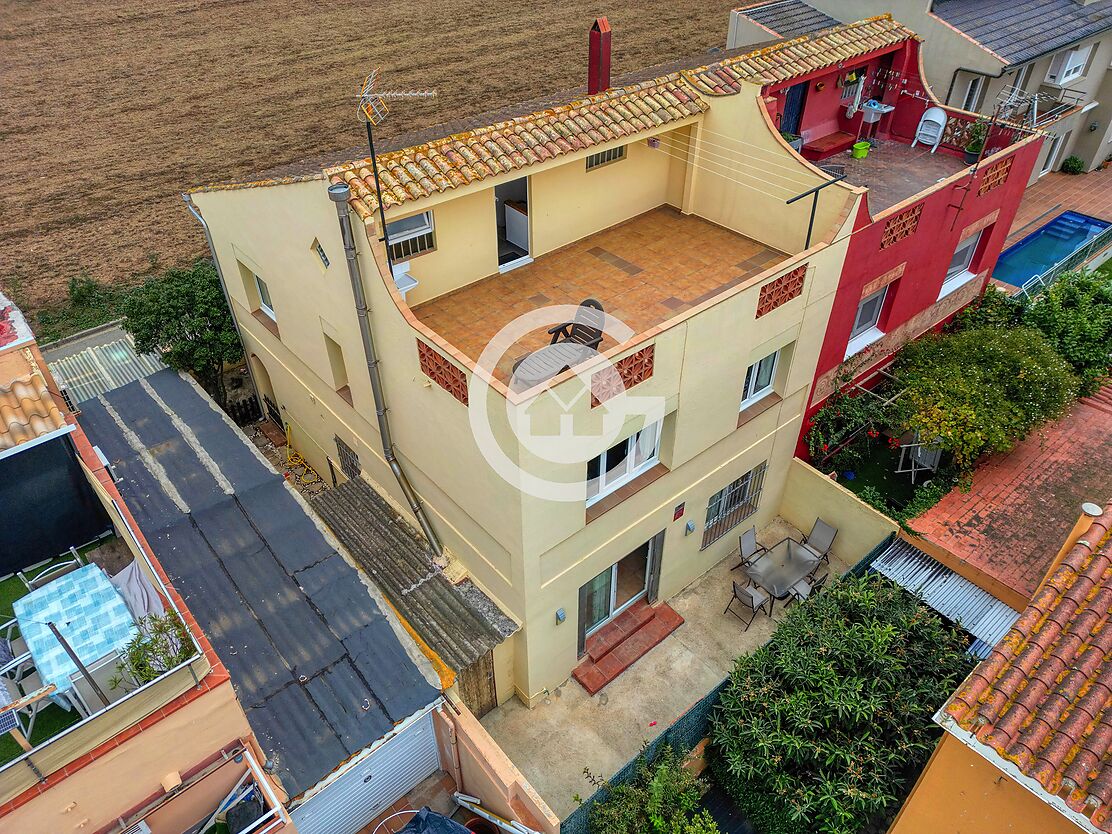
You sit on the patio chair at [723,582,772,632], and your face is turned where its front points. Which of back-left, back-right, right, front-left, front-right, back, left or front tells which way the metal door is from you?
back

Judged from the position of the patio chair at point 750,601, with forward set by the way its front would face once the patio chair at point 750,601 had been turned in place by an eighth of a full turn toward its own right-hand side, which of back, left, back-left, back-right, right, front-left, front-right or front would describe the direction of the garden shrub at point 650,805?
right

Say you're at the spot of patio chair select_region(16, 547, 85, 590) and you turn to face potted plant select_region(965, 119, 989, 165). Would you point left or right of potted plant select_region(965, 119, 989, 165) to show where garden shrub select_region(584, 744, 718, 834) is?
right

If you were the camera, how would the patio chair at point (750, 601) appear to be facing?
facing away from the viewer and to the right of the viewer

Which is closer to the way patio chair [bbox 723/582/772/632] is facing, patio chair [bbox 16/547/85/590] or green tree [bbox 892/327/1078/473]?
the green tree

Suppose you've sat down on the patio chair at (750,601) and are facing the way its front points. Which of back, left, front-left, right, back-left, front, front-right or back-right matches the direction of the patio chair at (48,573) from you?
back

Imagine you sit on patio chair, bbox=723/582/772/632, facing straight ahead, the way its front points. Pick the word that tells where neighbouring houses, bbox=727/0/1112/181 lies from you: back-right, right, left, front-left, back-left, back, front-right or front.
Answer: front-left

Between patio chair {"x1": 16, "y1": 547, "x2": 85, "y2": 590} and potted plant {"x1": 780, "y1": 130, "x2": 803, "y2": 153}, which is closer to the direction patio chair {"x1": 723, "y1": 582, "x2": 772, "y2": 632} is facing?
the potted plant

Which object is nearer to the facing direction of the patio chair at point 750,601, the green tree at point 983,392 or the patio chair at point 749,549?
the green tree

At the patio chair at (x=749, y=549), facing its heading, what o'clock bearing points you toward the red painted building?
The red painted building is roughly at 8 o'clock from the patio chair.

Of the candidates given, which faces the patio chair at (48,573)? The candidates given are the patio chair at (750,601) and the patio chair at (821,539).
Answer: the patio chair at (821,539)

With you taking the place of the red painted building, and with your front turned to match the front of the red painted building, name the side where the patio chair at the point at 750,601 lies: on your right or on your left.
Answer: on your right

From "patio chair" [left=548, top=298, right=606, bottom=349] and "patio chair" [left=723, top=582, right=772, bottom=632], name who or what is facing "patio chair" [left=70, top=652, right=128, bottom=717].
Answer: "patio chair" [left=548, top=298, right=606, bottom=349]

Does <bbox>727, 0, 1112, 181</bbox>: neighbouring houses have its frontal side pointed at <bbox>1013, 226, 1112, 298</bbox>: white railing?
yes

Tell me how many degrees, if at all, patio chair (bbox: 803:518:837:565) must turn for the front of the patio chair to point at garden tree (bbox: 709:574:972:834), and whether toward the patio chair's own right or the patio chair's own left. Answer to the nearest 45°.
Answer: approximately 45° to the patio chair's own left

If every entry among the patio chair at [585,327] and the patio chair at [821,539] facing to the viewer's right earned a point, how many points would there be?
0

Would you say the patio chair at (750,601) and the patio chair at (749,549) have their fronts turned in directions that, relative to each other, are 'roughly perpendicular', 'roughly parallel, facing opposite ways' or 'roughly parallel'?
roughly perpendicular

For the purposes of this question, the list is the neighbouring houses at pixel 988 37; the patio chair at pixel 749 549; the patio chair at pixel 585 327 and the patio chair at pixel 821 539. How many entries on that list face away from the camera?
0

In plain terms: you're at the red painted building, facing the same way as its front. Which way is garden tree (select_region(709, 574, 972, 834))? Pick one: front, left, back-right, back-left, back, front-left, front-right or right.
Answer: front-right
